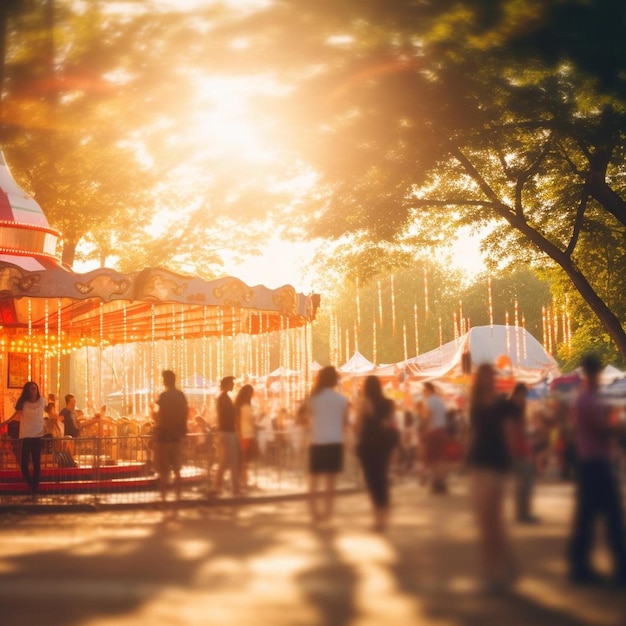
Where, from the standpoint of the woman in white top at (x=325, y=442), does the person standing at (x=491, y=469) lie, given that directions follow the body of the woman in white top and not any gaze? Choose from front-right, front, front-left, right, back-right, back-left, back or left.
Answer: back-right

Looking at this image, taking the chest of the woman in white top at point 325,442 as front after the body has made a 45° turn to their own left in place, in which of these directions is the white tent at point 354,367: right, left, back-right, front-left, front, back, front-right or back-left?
front-right

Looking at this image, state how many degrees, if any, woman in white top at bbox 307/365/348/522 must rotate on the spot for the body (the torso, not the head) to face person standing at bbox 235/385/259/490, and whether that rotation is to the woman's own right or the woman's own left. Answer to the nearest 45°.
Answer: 0° — they already face them

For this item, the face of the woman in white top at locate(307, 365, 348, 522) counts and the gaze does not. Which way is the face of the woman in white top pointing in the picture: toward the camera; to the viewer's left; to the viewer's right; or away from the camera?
away from the camera

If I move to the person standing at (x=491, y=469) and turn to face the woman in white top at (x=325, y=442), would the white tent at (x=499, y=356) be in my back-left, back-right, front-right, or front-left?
front-right

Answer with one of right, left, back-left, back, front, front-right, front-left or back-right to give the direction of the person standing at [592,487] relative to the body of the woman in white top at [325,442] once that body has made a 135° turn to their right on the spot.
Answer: front

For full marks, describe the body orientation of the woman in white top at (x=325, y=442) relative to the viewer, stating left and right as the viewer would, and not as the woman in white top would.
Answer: facing away from the viewer

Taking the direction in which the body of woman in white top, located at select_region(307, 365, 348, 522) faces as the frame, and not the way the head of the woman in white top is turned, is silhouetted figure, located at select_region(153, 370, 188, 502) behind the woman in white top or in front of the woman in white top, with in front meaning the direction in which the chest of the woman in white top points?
in front

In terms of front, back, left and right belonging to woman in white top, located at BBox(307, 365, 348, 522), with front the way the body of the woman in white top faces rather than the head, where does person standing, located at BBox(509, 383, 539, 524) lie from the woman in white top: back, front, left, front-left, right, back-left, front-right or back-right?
back-right
